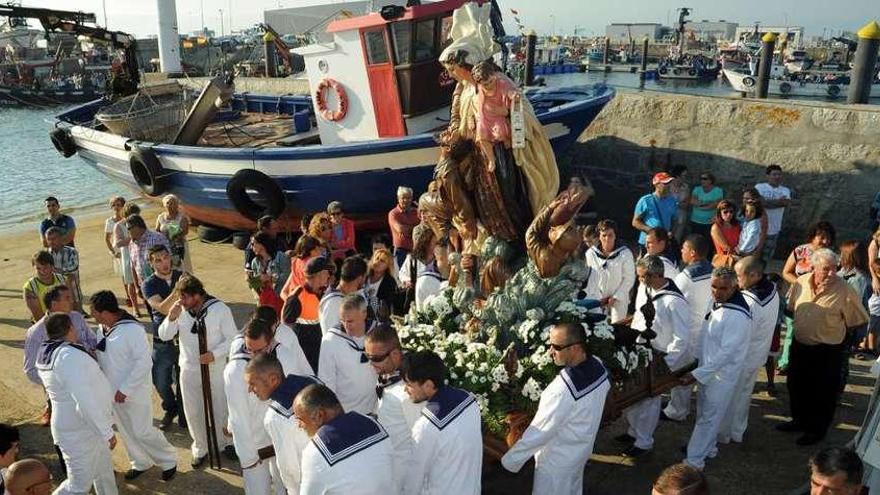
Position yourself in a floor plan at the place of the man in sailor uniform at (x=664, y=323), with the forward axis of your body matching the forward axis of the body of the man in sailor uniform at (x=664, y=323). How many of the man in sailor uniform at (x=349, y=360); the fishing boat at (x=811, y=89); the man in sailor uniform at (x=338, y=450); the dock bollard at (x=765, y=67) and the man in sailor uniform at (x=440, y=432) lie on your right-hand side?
2

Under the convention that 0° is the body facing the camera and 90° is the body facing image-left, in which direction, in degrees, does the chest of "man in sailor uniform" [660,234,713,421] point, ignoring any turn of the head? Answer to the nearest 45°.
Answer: approximately 90°

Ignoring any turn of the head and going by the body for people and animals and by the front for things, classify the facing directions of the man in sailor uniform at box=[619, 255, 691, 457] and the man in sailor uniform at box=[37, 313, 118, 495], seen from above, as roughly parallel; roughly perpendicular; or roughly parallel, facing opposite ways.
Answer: roughly perpendicular

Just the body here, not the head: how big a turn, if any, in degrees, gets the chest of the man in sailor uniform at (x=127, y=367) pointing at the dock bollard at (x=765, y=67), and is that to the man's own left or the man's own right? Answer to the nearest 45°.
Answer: approximately 180°

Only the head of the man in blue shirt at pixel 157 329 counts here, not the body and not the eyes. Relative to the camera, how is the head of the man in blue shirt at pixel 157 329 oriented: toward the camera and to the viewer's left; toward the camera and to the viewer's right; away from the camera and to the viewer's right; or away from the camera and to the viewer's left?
toward the camera and to the viewer's right

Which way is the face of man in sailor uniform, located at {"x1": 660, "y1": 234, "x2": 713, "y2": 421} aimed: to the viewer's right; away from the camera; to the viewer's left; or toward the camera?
to the viewer's left

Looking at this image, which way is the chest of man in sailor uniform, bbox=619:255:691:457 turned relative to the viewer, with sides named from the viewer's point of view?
facing to the left of the viewer

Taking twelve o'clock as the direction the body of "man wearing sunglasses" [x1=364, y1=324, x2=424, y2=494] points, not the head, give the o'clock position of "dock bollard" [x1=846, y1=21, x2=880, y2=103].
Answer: The dock bollard is roughly at 6 o'clock from the man wearing sunglasses.

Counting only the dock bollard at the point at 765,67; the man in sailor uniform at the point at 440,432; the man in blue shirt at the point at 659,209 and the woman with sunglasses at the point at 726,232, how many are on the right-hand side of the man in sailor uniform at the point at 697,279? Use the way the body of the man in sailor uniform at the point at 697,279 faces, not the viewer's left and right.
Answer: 3
